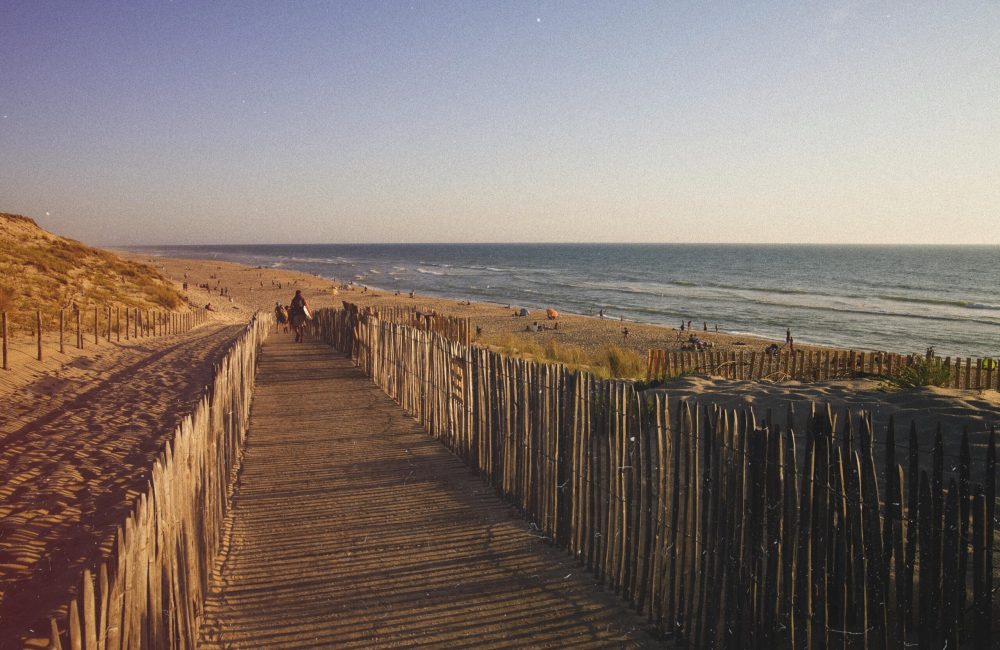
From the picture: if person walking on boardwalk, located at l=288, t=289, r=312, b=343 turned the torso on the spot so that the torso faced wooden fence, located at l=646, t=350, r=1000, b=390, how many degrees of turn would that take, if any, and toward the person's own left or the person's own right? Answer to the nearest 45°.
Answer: approximately 135° to the person's own right

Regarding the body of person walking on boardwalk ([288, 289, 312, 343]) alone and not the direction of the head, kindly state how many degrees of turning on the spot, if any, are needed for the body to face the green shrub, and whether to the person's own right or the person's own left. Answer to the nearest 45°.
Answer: approximately 135° to the person's own right

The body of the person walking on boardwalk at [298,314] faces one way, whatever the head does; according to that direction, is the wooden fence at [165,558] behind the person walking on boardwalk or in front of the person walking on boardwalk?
behind

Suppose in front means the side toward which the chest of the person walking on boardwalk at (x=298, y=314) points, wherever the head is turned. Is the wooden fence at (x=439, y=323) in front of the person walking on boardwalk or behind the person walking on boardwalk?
behind

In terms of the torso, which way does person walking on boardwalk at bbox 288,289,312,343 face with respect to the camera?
away from the camera

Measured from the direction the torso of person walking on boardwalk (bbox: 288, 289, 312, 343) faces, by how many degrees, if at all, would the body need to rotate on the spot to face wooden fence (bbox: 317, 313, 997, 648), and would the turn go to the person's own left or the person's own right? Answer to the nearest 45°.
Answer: approximately 180°
